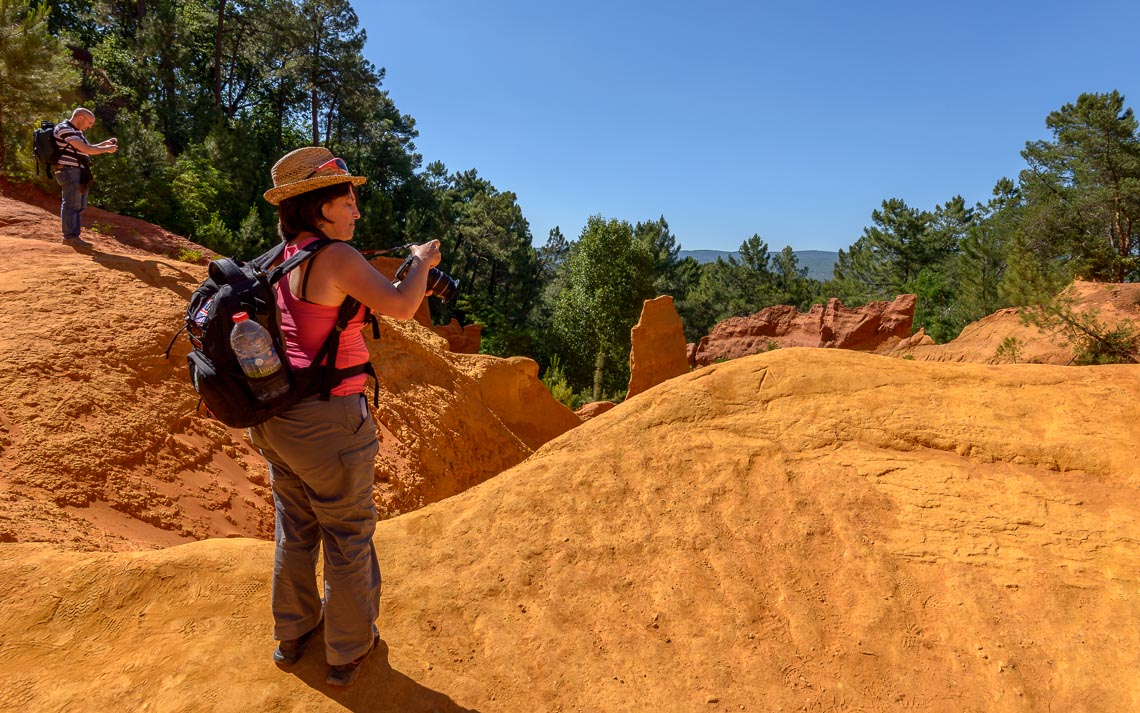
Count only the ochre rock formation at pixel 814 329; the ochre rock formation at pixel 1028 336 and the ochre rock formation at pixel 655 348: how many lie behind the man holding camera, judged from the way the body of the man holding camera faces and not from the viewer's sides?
0

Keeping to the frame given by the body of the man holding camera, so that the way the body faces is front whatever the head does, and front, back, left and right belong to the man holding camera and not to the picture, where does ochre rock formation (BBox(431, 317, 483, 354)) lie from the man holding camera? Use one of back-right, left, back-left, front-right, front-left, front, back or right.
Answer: front-left

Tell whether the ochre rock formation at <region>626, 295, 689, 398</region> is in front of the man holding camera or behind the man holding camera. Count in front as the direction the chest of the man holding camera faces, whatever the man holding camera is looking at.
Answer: in front

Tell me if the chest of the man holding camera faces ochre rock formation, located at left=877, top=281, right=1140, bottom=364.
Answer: yes

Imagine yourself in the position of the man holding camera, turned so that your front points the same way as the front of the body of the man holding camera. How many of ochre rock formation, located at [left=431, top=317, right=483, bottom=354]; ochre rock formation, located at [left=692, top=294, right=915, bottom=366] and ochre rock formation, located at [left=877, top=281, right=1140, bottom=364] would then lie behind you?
0

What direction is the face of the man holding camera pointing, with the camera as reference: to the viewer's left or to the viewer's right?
to the viewer's right

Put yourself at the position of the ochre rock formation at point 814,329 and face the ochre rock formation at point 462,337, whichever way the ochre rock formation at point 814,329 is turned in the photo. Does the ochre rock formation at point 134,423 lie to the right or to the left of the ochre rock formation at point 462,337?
left

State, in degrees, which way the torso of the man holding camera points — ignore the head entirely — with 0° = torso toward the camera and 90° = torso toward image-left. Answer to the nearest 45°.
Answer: approximately 270°

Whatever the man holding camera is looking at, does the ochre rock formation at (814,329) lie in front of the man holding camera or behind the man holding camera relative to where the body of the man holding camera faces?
in front

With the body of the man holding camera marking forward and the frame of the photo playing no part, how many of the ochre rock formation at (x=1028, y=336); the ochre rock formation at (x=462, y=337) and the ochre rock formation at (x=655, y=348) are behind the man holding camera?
0

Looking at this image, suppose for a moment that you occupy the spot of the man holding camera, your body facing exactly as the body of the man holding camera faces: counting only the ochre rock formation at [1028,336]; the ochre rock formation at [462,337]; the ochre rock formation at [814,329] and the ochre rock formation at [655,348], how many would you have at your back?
0
